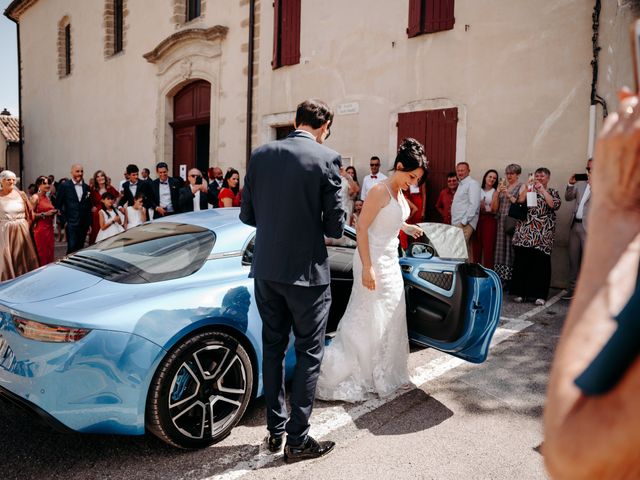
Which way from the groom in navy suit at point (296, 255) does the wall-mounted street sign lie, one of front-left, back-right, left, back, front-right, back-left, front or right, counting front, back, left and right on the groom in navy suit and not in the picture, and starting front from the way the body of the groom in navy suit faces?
front-left

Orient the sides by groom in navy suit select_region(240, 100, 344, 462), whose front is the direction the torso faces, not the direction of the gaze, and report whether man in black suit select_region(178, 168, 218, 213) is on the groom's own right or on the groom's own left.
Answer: on the groom's own left

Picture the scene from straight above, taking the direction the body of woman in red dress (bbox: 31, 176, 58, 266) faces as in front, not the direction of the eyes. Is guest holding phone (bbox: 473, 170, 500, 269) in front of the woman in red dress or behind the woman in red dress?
in front

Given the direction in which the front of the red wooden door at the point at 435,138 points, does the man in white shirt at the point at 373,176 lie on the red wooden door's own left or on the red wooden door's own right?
on the red wooden door's own right

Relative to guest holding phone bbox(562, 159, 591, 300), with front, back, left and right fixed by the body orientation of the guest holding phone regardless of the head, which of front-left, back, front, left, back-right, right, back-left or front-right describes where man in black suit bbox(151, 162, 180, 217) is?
front-right

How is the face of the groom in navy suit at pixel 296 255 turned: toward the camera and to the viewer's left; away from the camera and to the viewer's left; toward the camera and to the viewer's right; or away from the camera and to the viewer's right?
away from the camera and to the viewer's right

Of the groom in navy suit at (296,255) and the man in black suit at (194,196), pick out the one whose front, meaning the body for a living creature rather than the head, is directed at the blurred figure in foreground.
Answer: the man in black suit

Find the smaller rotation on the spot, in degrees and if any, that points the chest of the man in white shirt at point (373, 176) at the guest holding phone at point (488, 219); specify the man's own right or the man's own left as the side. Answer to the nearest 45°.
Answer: approximately 45° to the man's own left

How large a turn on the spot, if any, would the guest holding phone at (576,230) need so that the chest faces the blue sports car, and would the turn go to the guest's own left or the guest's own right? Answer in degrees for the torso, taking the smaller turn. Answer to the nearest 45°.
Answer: approximately 45° to the guest's own left

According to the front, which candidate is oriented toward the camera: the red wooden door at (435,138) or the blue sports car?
the red wooden door

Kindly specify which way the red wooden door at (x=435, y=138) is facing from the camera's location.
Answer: facing the viewer

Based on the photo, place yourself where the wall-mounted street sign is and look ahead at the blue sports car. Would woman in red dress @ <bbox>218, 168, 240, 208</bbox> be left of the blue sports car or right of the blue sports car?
right

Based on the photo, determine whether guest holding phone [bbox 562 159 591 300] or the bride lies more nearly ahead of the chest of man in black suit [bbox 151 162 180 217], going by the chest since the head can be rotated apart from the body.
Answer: the bride

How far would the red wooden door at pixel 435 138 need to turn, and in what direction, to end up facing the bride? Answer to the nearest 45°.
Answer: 0° — it already faces them

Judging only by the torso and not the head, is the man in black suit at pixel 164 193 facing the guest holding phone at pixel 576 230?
no

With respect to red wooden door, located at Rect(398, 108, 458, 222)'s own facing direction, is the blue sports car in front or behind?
in front

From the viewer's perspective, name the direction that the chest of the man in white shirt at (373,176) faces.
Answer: toward the camera

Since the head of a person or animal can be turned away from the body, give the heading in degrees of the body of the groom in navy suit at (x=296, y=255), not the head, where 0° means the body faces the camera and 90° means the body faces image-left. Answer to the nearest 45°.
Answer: approximately 225°

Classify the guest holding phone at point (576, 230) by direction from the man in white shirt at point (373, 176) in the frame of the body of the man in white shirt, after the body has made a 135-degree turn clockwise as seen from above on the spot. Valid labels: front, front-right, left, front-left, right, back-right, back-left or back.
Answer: back
